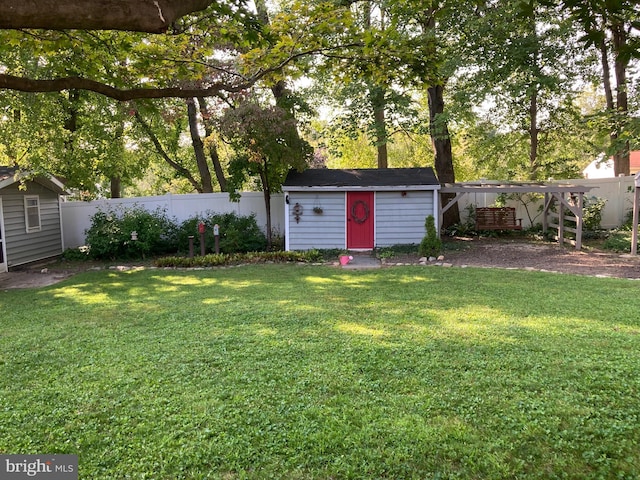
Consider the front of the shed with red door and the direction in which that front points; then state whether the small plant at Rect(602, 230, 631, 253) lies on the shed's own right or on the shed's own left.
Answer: on the shed's own left

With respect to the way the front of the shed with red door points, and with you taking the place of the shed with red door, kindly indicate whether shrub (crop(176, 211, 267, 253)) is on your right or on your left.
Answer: on your right

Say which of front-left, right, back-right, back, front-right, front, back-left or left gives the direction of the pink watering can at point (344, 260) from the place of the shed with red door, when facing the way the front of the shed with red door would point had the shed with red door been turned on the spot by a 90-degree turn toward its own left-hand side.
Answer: right

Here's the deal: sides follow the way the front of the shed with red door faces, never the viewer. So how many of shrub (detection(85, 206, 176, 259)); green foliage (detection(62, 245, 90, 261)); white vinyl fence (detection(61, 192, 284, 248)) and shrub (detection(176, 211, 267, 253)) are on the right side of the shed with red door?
4

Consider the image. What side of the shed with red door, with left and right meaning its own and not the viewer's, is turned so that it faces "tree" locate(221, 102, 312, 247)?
right

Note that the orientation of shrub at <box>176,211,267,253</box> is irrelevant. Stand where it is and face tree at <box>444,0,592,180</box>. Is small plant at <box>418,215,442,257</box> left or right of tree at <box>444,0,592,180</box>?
right

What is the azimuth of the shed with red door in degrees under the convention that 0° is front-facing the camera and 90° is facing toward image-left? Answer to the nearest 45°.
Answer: approximately 0°

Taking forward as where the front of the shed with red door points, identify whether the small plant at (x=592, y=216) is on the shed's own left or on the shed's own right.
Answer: on the shed's own left

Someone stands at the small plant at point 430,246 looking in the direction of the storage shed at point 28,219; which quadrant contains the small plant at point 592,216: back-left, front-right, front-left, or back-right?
back-right

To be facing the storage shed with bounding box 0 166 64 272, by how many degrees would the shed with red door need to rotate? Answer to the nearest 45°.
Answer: approximately 90° to its right

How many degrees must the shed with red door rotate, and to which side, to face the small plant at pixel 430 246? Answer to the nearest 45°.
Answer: approximately 45° to its left

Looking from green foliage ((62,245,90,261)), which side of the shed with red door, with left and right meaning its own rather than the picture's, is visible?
right
